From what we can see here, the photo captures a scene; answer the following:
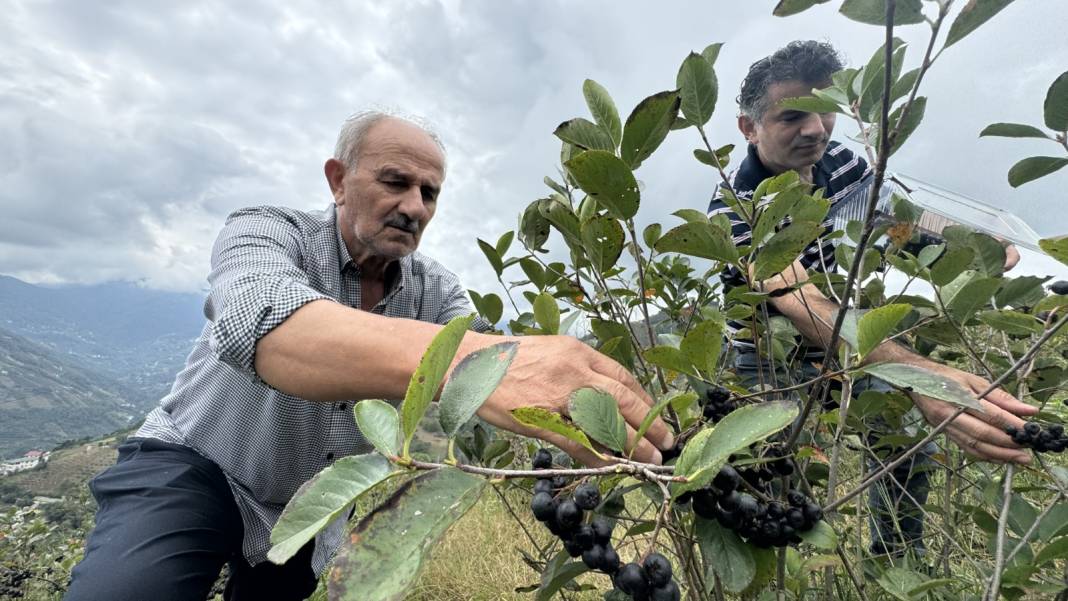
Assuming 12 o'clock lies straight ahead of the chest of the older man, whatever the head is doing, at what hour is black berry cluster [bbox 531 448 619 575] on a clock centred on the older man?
The black berry cluster is roughly at 1 o'clock from the older man.

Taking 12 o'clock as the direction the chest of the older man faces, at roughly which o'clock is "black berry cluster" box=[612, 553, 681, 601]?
The black berry cluster is roughly at 1 o'clock from the older man.

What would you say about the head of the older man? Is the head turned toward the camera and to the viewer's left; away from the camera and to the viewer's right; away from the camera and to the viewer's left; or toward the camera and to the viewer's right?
toward the camera and to the viewer's right

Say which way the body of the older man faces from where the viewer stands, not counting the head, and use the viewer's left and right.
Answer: facing the viewer and to the right of the viewer

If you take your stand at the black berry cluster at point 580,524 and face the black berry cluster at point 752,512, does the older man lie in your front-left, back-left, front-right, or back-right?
back-left

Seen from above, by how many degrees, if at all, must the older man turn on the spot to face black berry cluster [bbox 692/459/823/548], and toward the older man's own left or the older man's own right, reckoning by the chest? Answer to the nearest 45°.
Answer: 0° — they already face it
